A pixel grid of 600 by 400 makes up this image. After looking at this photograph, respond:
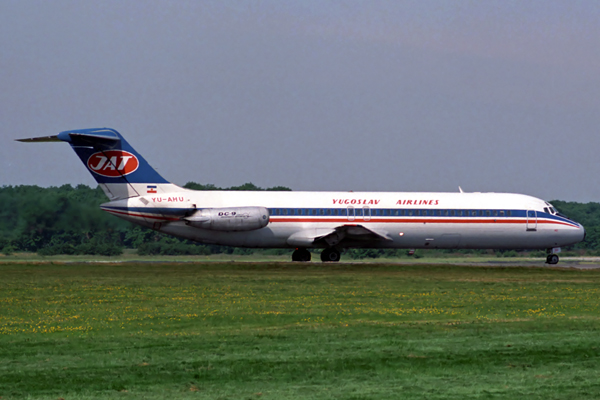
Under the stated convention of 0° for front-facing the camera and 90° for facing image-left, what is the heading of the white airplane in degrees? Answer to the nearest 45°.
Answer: approximately 270°
